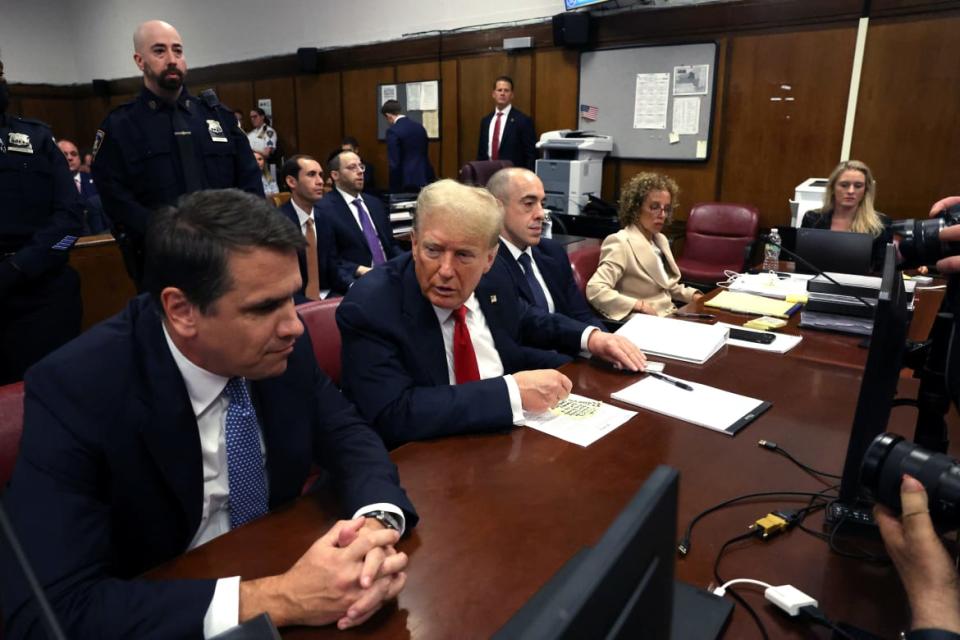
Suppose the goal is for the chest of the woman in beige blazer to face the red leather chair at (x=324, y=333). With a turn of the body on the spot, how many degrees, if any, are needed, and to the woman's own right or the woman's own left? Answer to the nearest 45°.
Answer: approximately 90° to the woman's own right

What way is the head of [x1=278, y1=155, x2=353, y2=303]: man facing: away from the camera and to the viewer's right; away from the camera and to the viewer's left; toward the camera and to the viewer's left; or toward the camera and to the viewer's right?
toward the camera and to the viewer's right

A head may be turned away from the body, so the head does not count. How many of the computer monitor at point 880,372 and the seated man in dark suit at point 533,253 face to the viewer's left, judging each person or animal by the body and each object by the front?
1

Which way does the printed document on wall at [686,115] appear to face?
toward the camera

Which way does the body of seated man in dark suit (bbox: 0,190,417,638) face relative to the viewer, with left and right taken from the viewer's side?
facing the viewer and to the right of the viewer

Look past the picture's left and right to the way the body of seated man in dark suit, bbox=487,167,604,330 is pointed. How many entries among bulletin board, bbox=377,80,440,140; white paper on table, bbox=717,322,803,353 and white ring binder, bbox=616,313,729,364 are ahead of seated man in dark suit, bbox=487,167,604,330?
2

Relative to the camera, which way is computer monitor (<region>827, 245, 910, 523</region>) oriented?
to the viewer's left

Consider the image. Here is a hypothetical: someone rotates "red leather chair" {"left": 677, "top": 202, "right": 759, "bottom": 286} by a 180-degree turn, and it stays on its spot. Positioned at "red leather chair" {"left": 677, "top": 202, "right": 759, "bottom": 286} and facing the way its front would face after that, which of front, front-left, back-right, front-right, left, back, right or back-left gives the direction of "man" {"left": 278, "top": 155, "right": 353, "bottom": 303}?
back-left

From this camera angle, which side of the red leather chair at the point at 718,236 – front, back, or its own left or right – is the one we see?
front
